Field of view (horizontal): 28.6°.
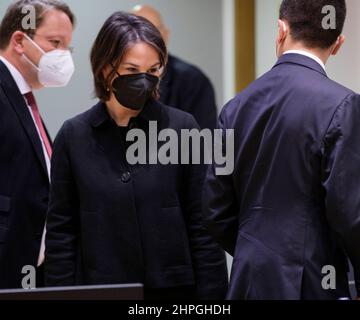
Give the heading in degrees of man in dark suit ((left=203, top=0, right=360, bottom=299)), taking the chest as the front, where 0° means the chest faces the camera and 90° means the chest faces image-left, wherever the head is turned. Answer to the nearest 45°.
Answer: approximately 180°

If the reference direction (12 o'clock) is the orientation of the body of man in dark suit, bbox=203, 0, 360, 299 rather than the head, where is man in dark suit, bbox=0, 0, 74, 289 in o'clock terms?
man in dark suit, bbox=0, 0, 74, 289 is roughly at 10 o'clock from man in dark suit, bbox=203, 0, 360, 299.

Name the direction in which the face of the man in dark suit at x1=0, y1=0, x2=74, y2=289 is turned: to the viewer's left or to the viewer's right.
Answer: to the viewer's right

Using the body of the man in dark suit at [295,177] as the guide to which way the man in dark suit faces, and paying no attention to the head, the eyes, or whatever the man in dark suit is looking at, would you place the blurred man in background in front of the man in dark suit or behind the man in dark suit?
in front

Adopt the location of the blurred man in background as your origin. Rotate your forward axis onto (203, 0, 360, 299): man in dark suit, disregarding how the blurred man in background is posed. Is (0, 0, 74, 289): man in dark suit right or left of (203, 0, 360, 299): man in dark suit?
right

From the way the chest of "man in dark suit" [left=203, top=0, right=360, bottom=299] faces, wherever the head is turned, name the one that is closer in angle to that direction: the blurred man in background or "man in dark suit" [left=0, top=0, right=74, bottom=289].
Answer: the blurred man in background
